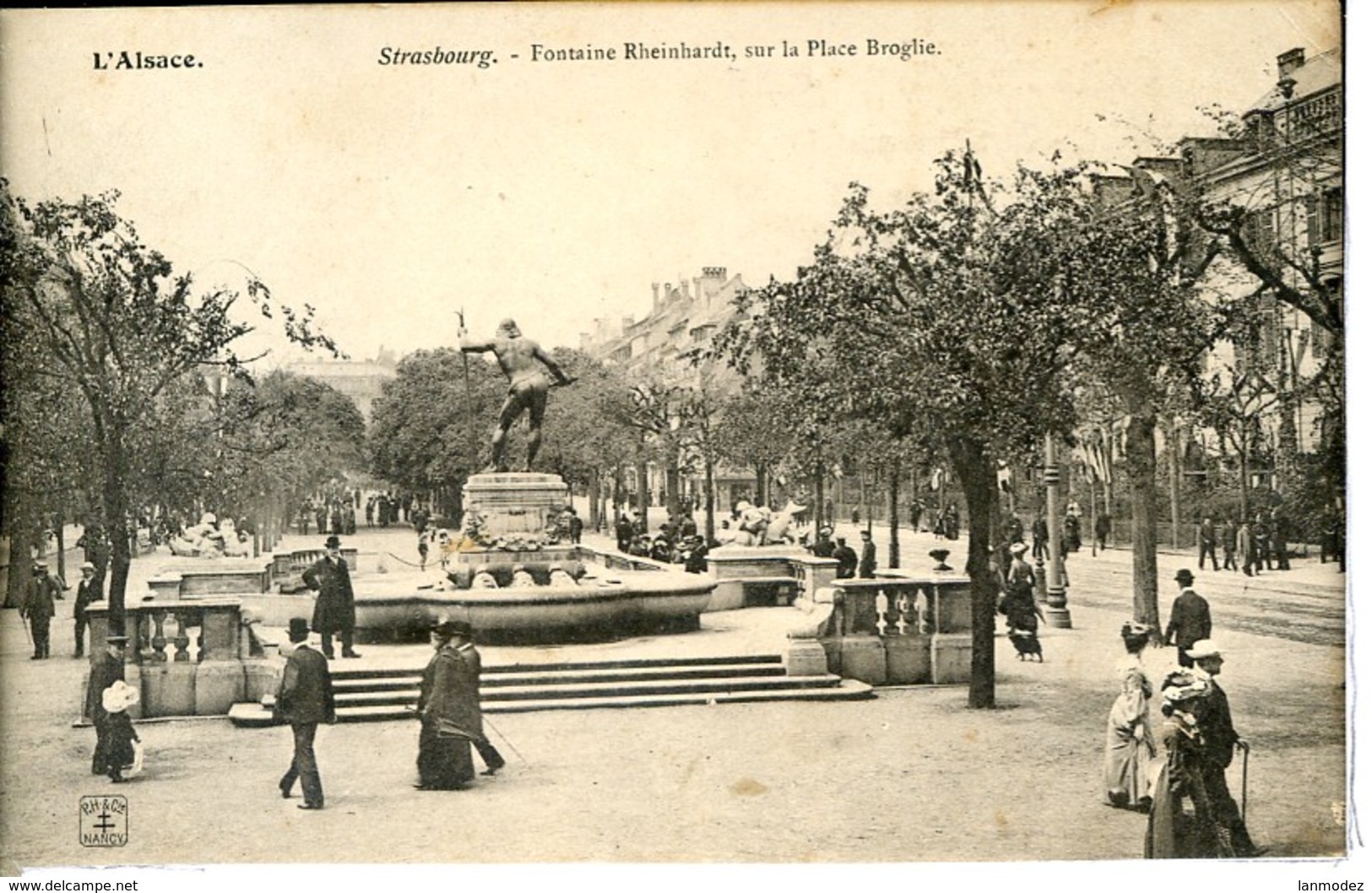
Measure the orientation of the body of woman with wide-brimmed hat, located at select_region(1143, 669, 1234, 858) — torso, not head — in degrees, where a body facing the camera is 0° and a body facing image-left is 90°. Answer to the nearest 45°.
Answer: approximately 315°

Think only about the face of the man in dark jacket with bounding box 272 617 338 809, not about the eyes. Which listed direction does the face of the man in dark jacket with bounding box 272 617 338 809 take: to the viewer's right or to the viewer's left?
to the viewer's left

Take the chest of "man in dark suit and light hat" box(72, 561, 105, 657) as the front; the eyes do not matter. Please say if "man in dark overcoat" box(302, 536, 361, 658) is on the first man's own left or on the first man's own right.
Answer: on the first man's own left

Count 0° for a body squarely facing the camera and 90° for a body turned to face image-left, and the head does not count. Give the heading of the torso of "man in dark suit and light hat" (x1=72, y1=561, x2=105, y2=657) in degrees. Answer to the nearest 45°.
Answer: approximately 0°
